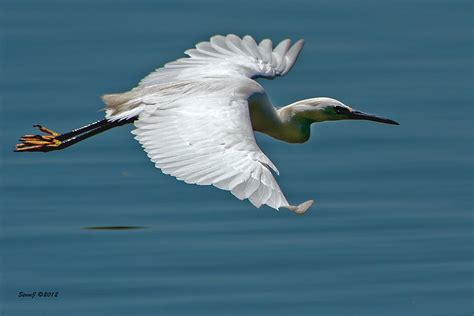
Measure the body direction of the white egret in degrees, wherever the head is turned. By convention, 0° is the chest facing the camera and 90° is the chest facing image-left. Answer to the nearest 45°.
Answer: approximately 270°
